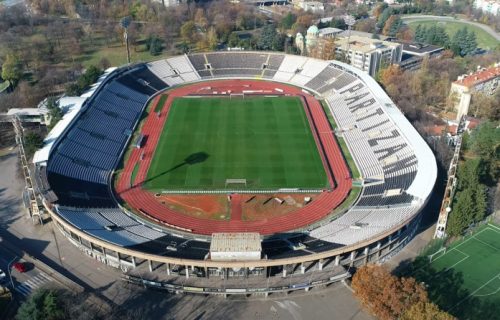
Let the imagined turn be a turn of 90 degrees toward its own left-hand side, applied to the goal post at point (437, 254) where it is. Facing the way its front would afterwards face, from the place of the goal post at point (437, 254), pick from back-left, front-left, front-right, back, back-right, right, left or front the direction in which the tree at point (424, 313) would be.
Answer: back-right

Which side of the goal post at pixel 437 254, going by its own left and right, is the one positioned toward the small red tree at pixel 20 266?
right

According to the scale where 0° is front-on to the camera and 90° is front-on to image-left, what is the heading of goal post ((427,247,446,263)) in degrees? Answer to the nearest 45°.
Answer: approximately 315°

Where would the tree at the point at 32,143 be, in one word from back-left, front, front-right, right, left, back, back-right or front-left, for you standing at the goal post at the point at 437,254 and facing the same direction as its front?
back-right

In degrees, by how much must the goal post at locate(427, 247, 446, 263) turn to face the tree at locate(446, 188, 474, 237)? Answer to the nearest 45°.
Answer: approximately 90° to its left

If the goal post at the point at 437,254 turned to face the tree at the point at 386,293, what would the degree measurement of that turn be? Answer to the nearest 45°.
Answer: approximately 45° to its right

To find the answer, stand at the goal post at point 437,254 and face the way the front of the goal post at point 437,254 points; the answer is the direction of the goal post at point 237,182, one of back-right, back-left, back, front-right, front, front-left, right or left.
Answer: back-right

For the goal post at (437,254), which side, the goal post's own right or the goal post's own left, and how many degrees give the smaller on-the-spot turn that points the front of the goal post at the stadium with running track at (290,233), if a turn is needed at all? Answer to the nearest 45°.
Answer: approximately 135° to the goal post's own right

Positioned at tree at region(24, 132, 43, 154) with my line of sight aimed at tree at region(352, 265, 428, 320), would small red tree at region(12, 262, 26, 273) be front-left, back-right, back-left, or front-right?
front-right

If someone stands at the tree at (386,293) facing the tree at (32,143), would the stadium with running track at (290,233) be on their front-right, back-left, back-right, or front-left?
front-right
